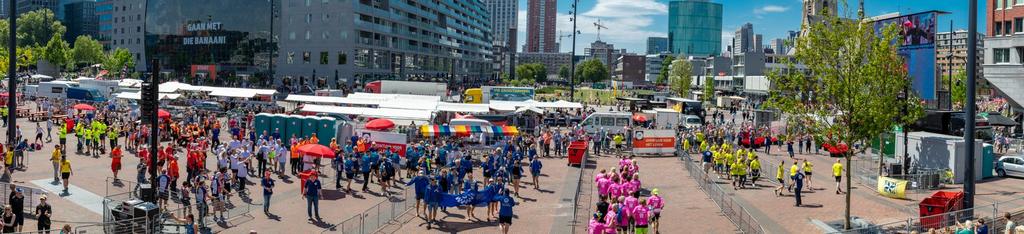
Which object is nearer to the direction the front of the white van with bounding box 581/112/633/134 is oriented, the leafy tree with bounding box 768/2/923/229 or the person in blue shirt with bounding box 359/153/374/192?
the person in blue shirt

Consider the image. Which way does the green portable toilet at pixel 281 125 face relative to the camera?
toward the camera

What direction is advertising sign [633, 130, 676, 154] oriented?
toward the camera

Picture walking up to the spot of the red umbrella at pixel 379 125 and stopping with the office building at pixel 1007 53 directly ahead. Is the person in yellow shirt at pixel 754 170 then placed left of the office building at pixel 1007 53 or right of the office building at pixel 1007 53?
right

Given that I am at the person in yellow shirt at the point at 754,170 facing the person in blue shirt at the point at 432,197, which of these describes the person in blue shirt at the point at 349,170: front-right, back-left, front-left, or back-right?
front-right

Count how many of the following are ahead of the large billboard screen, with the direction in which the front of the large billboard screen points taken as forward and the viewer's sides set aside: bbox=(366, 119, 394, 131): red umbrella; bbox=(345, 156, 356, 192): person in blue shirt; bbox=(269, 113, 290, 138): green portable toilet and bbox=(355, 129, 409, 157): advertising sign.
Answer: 4

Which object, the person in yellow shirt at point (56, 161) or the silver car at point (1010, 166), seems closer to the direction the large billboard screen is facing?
the person in yellow shirt

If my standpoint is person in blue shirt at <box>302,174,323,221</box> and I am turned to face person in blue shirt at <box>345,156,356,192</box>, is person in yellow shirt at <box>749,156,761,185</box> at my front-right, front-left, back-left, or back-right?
front-right

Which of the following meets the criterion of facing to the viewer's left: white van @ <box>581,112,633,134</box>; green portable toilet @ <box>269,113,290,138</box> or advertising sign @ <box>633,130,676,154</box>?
the white van

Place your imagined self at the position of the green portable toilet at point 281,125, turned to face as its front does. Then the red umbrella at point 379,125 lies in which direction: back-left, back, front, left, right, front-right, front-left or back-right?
front-left

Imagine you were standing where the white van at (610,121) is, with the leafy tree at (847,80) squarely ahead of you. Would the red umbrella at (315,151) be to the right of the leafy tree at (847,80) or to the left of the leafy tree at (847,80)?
right

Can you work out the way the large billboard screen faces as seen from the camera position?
facing the viewer and to the left of the viewer

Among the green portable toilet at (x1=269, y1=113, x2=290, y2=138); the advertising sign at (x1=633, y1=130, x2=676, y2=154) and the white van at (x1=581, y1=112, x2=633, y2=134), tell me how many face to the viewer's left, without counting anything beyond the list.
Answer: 1

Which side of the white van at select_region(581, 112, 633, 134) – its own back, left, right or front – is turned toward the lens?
left

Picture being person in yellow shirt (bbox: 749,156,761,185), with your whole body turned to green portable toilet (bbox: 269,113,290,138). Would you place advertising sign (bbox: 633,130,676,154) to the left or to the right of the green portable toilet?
right

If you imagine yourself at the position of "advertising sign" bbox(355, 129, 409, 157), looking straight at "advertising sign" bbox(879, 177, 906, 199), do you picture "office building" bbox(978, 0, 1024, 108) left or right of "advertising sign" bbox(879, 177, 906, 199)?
left
